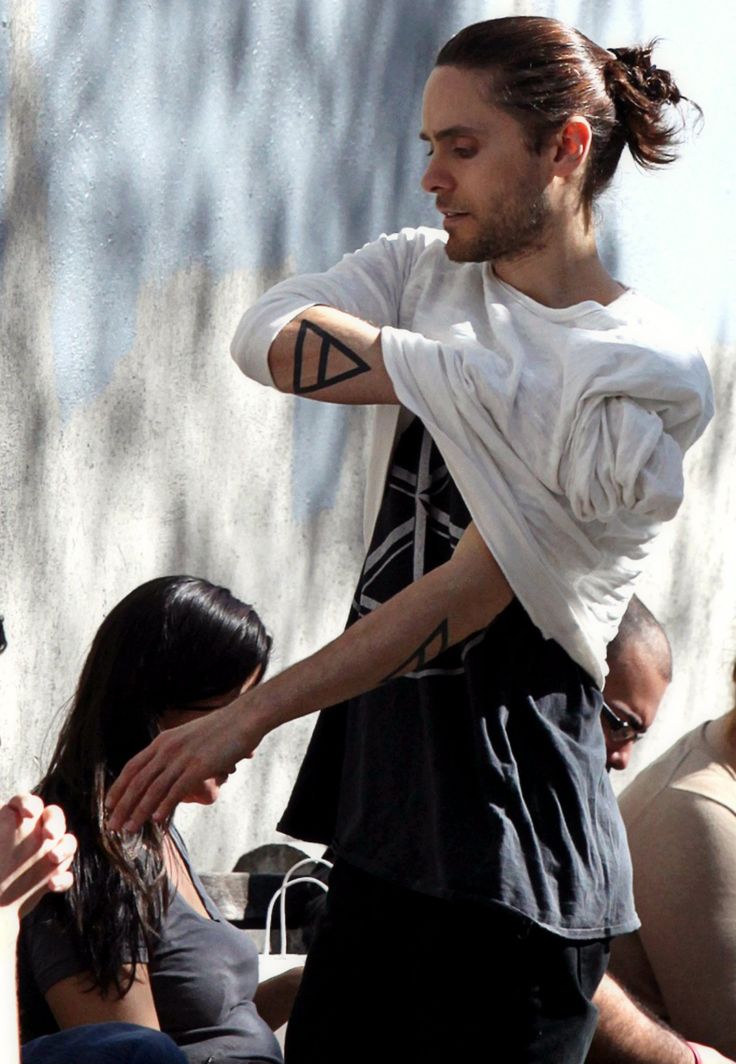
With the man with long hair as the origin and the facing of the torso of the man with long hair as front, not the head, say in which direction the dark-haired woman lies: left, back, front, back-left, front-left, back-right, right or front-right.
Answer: right

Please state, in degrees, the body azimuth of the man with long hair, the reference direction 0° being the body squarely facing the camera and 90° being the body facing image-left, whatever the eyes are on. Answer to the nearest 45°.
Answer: approximately 45°

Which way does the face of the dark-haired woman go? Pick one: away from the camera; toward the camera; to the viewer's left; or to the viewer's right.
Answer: to the viewer's right
